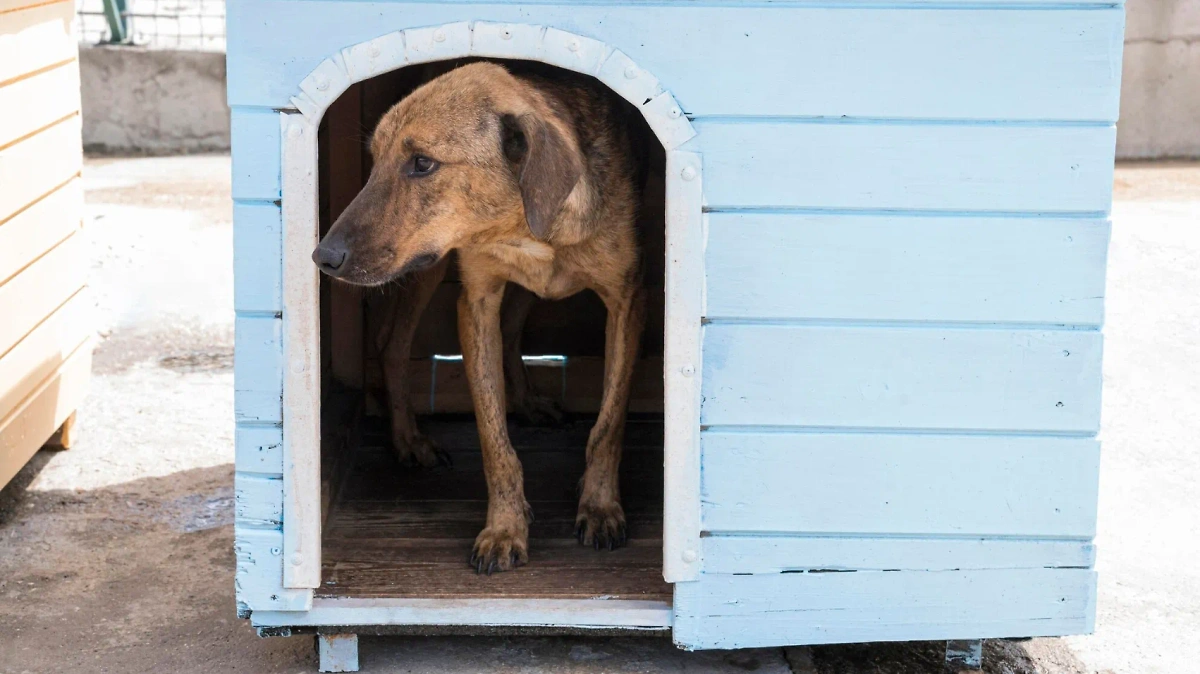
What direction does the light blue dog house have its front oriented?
toward the camera

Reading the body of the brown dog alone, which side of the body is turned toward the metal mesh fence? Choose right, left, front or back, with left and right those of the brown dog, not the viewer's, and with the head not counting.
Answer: back
